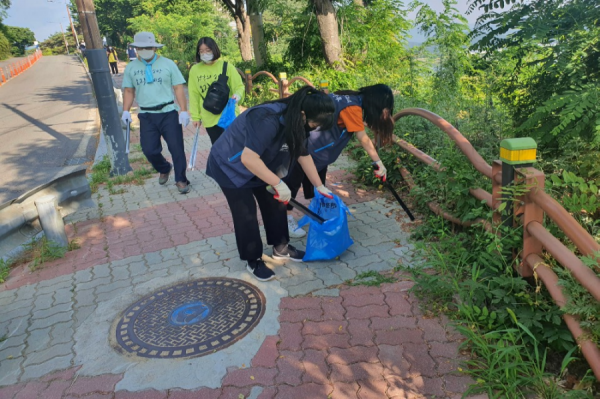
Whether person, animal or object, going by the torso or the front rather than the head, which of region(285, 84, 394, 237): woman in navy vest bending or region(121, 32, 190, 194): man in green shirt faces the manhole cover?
the man in green shirt

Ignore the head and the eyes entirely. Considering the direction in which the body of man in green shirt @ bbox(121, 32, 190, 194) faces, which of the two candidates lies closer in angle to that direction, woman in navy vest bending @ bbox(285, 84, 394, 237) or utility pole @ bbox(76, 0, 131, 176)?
the woman in navy vest bending

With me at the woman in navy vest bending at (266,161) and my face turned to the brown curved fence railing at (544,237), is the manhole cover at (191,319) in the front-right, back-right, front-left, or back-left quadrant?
back-right

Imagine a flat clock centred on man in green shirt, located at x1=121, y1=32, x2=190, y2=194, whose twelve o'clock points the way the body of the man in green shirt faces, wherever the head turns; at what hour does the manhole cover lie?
The manhole cover is roughly at 12 o'clock from the man in green shirt.

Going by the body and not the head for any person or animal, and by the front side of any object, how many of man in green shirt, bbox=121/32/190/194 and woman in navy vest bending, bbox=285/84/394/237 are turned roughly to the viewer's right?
1

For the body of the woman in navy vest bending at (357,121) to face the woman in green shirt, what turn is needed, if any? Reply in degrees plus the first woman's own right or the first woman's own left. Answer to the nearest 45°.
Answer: approximately 135° to the first woman's own left

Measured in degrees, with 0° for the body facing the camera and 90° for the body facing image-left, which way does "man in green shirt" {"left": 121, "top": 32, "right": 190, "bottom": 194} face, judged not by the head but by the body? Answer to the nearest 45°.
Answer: approximately 0°

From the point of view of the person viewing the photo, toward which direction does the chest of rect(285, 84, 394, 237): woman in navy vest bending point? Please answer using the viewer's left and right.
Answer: facing to the right of the viewer

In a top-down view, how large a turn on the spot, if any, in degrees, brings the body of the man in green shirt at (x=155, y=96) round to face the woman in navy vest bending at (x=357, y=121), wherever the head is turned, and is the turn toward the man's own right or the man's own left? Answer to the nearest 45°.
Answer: approximately 45° to the man's own left

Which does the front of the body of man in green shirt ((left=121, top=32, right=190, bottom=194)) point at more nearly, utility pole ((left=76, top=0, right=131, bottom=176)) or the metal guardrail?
the metal guardrail
